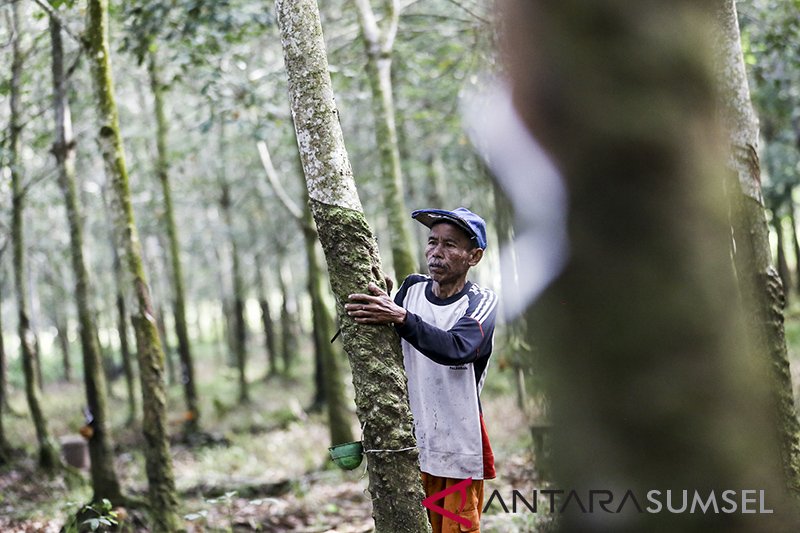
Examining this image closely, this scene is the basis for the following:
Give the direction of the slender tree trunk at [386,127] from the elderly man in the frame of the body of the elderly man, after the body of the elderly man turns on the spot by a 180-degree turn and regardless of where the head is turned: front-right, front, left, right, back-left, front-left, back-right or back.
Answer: front-left

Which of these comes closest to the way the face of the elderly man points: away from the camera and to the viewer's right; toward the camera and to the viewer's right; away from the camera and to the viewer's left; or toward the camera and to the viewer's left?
toward the camera and to the viewer's left

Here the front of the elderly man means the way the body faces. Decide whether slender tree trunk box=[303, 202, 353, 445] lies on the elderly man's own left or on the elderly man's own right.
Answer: on the elderly man's own right

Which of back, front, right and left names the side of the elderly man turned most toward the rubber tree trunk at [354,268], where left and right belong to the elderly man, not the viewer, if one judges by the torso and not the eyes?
front

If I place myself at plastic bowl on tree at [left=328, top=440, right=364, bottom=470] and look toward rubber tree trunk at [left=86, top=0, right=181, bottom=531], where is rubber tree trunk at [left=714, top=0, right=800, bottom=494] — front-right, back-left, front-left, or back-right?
back-right

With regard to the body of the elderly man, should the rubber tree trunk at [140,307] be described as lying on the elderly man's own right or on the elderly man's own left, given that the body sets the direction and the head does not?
on the elderly man's own right

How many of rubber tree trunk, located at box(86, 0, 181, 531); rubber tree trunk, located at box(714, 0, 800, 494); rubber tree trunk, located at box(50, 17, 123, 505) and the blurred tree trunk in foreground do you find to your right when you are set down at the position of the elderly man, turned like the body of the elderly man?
2

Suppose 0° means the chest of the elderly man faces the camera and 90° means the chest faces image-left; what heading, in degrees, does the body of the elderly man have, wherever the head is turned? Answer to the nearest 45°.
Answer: approximately 45°

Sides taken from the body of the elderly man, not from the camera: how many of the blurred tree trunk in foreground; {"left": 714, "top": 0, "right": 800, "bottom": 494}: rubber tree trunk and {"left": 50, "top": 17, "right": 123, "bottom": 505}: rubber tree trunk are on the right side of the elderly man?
1

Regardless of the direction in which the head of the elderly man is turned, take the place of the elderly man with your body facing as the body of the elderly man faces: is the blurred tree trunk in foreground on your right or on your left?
on your left
